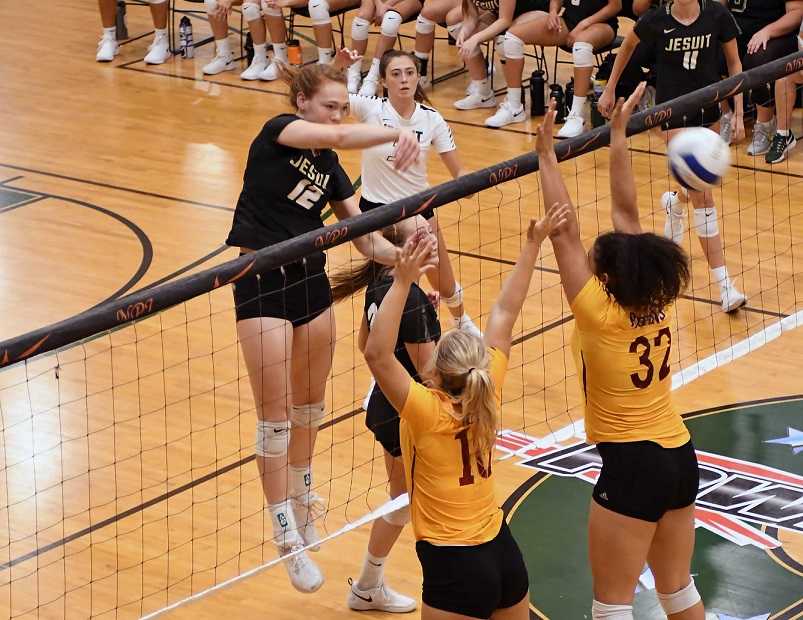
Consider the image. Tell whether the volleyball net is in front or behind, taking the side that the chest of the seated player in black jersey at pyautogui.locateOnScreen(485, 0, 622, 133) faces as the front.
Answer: in front

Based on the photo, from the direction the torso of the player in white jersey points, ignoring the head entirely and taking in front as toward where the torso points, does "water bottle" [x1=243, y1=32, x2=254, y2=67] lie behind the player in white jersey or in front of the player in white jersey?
behind

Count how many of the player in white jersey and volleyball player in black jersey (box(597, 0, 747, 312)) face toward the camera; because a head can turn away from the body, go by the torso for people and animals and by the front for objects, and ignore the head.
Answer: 2

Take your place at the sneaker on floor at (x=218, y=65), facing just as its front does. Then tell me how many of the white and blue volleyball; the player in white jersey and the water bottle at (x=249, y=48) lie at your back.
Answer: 1

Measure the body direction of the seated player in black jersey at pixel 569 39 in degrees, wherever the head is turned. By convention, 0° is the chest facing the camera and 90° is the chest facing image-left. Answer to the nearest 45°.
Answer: approximately 45°

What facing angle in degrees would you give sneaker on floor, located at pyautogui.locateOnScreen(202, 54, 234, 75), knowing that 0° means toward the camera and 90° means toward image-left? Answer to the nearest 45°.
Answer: approximately 45°

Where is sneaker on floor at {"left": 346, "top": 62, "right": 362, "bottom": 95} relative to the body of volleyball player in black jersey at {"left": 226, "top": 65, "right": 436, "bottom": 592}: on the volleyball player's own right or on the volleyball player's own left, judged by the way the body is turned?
on the volleyball player's own left

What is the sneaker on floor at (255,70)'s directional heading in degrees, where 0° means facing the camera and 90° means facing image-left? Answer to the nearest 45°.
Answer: approximately 45°
